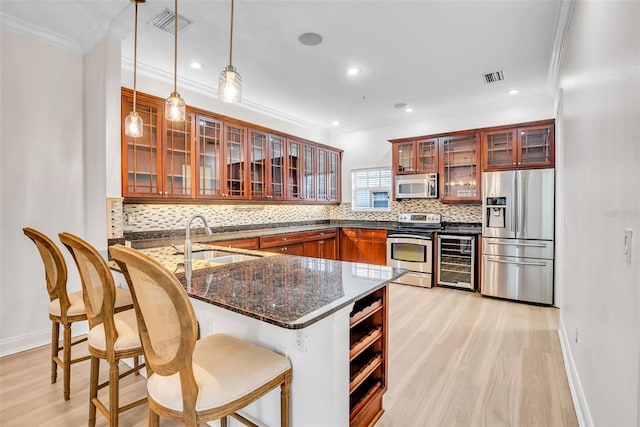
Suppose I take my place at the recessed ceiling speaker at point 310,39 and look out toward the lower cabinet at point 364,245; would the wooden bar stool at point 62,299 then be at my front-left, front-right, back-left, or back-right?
back-left

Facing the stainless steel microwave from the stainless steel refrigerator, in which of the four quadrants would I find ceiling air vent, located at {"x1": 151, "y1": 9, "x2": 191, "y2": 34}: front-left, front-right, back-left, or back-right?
front-left

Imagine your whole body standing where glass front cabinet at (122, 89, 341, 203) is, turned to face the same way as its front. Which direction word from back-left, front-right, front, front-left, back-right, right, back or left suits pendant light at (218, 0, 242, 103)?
front-right

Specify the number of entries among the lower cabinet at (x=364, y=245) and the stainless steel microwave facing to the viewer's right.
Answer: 0

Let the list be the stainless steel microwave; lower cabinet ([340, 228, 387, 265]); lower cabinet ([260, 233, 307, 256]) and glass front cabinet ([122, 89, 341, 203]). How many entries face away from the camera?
0

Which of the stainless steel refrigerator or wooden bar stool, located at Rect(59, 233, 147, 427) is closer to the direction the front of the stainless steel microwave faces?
the wooden bar stool

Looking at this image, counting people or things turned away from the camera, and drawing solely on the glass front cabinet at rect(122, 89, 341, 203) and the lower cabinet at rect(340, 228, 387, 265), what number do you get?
0

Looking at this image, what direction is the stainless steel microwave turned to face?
toward the camera

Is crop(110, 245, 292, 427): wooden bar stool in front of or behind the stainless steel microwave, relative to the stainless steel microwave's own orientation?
in front

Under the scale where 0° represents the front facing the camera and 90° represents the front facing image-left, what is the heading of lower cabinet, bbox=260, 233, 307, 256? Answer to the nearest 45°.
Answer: approximately 315°

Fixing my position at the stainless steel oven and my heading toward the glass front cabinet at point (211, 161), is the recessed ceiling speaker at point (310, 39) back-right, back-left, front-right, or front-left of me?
front-left

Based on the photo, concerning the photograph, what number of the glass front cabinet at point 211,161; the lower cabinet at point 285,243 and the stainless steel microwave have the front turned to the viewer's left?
0

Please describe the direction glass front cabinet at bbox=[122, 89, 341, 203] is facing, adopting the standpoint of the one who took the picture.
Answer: facing the viewer and to the right of the viewer

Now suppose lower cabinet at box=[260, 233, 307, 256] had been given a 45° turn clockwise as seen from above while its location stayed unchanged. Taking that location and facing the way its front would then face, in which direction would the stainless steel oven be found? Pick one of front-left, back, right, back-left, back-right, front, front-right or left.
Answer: left

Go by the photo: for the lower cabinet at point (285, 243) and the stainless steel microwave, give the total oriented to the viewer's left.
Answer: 0
